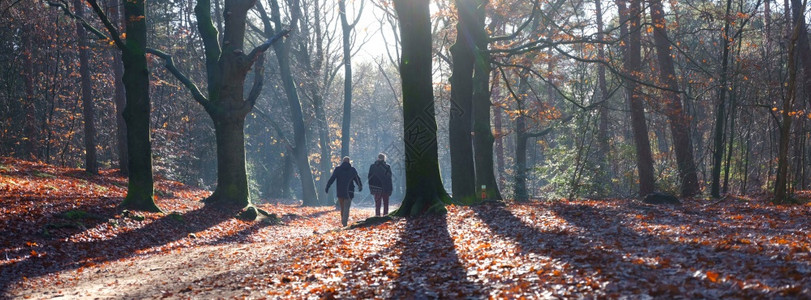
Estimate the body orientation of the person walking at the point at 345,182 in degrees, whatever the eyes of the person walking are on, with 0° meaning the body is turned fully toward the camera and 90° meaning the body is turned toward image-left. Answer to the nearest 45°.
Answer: approximately 180°

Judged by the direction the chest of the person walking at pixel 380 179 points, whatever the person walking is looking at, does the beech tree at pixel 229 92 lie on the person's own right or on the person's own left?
on the person's own left

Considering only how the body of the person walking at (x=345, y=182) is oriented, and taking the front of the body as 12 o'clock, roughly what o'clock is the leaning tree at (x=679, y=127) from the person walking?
The leaning tree is roughly at 3 o'clock from the person walking.

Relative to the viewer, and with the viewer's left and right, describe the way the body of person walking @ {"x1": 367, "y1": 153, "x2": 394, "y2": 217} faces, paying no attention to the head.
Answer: facing away from the viewer

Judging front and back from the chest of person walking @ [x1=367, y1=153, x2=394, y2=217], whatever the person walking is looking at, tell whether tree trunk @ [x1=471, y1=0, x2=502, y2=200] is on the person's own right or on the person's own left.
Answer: on the person's own right

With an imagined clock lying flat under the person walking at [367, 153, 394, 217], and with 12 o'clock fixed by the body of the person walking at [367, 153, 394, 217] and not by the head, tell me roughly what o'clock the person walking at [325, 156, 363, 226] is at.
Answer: the person walking at [325, 156, 363, 226] is roughly at 8 o'clock from the person walking at [367, 153, 394, 217].

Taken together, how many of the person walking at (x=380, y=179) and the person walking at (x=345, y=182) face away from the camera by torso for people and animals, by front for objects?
2

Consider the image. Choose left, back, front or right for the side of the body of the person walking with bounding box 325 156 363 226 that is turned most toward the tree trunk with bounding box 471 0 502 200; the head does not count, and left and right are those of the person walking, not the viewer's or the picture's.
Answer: front
